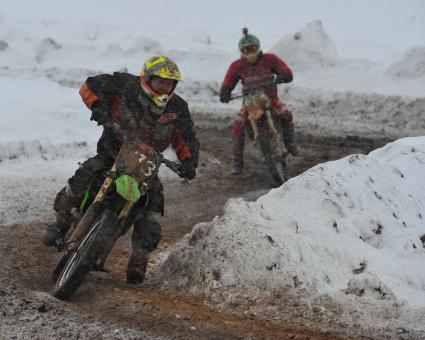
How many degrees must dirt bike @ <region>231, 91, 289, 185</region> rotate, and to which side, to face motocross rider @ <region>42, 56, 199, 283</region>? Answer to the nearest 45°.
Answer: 0° — it already faces them

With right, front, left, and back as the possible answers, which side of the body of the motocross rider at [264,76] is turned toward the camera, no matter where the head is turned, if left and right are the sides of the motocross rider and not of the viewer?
front

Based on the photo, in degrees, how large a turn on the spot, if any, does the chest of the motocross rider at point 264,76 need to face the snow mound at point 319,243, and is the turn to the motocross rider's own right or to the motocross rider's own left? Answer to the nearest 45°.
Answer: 0° — they already face it

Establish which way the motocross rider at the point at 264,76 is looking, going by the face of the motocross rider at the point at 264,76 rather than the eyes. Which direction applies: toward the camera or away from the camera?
toward the camera

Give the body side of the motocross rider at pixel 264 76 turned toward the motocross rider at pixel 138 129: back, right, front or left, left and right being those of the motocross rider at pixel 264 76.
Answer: front

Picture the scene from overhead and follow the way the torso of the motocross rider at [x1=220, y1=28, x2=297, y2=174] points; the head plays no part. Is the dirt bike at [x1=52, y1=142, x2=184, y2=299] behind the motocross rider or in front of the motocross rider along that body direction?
in front

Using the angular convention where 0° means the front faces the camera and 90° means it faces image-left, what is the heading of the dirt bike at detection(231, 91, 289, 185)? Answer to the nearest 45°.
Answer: approximately 0°

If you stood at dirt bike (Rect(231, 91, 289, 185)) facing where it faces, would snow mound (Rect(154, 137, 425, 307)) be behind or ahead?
ahead
